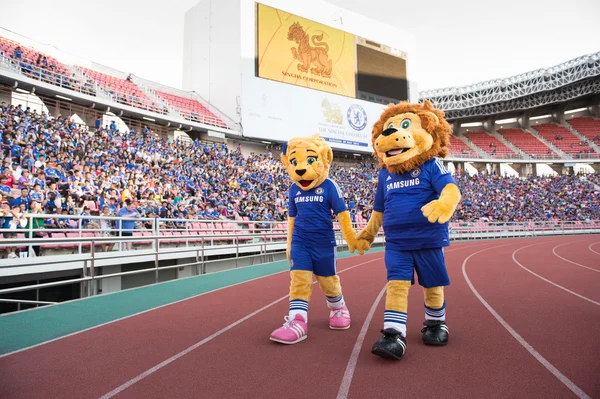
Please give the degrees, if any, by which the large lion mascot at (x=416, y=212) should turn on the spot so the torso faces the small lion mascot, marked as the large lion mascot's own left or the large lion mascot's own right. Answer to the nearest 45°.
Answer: approximately 45° to the large lion mascot's own right

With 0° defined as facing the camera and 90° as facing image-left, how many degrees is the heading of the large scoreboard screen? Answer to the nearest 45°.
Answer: approximately 315°

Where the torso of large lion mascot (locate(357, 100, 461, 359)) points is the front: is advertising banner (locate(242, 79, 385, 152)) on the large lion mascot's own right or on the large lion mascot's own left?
on the large lion mascot's own right

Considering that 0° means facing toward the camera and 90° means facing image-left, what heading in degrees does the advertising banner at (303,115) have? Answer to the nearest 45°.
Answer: approximately 315°

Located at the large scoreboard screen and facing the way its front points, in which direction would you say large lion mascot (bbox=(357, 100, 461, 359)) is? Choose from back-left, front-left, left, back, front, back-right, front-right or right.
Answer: front-right

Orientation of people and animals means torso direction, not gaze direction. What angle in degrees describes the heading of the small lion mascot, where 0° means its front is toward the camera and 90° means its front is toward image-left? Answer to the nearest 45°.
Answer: approximately 45°

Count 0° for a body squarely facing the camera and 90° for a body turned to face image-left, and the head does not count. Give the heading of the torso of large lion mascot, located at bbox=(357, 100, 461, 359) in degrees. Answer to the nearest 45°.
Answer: approximately 45°

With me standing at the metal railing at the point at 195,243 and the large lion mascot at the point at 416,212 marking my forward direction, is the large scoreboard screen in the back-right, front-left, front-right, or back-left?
back-left
